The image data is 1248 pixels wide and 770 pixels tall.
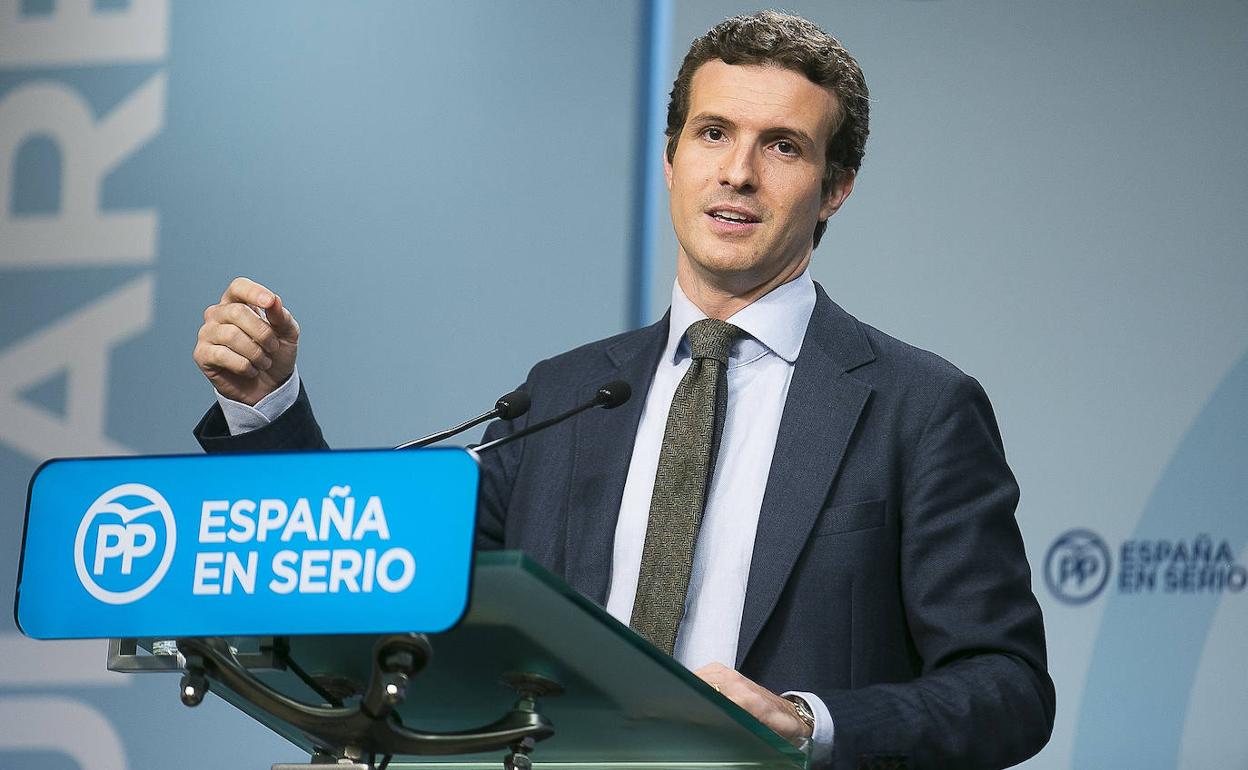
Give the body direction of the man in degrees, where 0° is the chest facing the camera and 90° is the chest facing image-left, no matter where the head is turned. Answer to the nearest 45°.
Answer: approximately 45°
